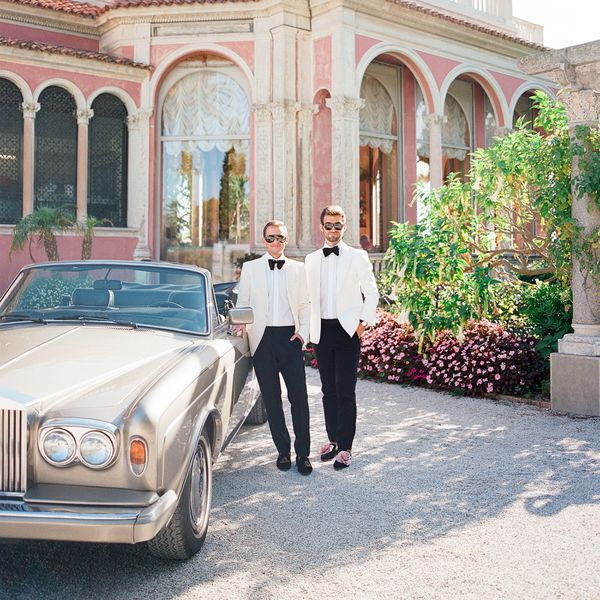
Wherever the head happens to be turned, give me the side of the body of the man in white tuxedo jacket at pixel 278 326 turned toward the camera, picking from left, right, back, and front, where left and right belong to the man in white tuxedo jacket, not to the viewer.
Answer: front

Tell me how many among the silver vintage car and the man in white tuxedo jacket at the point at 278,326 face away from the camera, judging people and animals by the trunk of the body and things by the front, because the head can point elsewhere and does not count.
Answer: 0

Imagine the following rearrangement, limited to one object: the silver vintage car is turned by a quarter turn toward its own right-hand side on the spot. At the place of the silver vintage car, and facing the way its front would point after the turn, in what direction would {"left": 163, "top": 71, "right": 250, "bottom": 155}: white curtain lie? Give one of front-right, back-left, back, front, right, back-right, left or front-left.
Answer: front-right

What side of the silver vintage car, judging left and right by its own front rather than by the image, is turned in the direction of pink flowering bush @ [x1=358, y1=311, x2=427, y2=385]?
back

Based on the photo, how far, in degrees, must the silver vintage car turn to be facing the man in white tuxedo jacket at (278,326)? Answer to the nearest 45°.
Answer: approximately 90° to its left

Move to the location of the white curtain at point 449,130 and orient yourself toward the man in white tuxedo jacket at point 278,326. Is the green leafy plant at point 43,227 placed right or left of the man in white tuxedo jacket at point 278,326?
right

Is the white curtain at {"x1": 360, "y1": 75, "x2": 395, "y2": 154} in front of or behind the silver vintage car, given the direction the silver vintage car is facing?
behind

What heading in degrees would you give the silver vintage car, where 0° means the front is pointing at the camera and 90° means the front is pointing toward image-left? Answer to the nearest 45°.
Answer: approximately 45°

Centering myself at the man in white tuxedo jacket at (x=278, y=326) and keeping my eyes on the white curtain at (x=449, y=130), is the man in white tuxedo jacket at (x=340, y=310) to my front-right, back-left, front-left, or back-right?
front-right

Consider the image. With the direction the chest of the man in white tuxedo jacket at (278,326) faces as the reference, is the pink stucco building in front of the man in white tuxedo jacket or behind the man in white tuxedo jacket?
behind

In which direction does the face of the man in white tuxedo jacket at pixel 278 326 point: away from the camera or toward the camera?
toward the camera

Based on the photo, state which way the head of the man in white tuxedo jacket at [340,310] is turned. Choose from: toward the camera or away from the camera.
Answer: toward the camera

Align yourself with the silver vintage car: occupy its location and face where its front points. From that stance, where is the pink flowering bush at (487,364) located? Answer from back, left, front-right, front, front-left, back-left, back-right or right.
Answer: back
